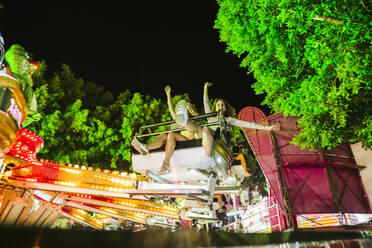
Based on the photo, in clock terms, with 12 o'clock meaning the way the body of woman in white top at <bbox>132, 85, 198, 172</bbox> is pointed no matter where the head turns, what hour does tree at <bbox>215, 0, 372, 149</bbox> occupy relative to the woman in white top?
The tree is roughly at 8 o'clock from the woman in white top.

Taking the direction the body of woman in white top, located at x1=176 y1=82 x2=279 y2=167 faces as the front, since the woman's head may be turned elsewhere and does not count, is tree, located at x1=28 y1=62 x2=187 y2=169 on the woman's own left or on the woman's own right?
on the woman's own right

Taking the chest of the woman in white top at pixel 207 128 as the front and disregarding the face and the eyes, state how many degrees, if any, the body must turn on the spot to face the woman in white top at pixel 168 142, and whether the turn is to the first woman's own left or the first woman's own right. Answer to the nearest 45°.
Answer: approximately 45° to the first woman's own right

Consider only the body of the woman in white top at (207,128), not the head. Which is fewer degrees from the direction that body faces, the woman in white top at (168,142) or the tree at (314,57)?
the woman in white top

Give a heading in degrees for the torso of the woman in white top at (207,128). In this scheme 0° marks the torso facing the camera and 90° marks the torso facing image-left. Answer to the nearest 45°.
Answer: approximately 45°

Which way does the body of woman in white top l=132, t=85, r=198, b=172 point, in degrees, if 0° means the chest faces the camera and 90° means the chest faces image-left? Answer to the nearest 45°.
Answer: approximately 45°
